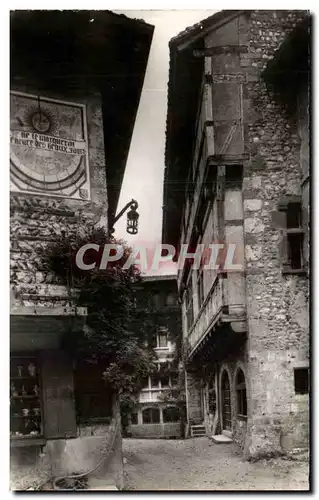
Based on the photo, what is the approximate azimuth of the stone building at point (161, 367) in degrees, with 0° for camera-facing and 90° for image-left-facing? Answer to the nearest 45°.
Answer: approximately 0°

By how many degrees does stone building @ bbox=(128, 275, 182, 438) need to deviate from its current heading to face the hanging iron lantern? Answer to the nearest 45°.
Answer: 0° — it already faces it
